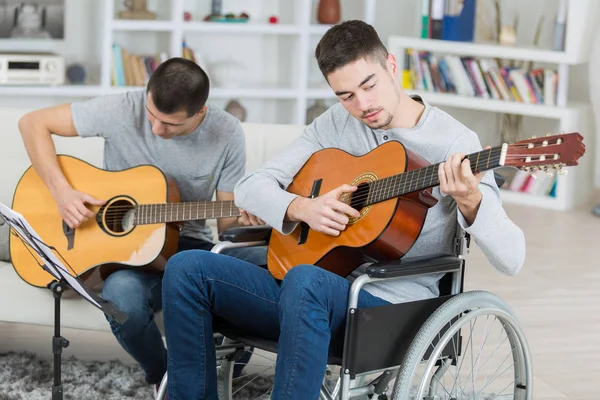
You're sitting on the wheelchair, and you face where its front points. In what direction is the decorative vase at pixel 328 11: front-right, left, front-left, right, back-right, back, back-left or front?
back-right

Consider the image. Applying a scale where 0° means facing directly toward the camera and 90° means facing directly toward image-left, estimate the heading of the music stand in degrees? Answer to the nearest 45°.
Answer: approximately 270°

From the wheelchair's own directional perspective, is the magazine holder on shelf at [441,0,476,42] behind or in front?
behind

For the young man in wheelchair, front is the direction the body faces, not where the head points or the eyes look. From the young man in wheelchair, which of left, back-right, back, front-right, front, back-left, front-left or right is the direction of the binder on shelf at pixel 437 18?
back-right

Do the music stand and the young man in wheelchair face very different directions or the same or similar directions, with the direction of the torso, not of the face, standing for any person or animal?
very different directions

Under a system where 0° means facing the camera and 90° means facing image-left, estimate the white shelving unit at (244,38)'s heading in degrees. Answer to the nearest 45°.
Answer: approximately 0°

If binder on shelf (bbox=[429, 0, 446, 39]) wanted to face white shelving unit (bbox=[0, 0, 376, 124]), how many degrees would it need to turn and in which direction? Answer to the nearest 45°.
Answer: approximately 90° to its right

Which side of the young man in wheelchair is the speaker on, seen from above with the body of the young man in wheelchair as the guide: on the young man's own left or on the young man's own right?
on the young man's own right
